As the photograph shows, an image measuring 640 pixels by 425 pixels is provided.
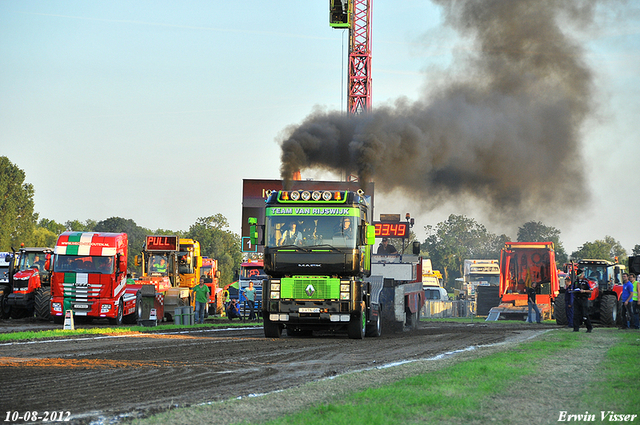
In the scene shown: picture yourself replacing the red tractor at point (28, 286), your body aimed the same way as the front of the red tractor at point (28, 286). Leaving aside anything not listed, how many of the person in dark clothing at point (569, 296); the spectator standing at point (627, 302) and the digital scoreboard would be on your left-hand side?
3

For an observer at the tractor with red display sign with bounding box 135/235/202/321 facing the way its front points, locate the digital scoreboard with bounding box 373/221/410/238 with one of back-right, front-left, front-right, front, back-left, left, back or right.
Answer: front-left

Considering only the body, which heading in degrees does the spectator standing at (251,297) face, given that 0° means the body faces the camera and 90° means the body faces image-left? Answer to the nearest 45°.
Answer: approximately 0°

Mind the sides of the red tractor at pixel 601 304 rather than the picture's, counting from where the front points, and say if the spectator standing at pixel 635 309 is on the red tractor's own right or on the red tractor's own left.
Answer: on the red tractor's own left

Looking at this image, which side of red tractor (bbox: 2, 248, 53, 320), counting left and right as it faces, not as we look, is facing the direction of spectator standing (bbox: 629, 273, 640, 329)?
left

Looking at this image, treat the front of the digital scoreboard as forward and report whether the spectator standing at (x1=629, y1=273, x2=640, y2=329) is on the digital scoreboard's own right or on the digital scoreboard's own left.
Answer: on the digital scoreboard's own left

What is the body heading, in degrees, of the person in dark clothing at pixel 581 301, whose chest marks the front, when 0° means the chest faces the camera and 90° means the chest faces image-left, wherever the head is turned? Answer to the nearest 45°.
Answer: approximately 45°

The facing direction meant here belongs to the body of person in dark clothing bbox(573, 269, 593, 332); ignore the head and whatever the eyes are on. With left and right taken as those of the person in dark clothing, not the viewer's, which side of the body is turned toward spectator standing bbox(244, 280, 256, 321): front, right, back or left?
right

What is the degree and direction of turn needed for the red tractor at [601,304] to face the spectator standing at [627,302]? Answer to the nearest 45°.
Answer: approximately 90° to its left
